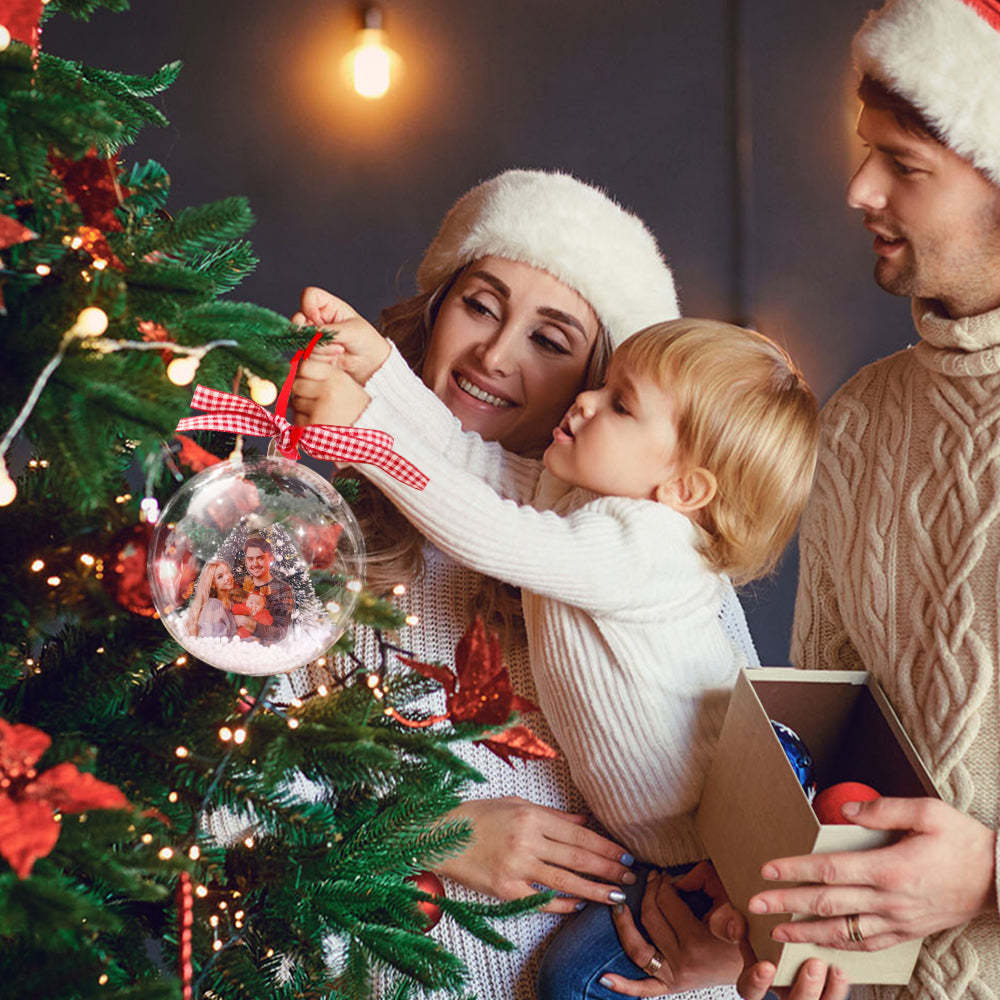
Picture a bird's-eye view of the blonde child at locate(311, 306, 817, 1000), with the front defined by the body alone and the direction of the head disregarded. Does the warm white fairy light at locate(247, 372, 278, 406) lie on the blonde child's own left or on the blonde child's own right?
on the blonde child's own left

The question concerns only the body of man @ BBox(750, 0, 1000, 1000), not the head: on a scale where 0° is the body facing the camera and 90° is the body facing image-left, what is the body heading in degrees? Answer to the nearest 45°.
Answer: approximately 45°

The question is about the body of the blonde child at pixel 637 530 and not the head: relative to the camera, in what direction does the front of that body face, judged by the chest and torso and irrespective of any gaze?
to the viewer's left

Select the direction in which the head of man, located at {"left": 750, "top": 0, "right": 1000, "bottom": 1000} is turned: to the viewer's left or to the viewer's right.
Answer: to the viewer's left
